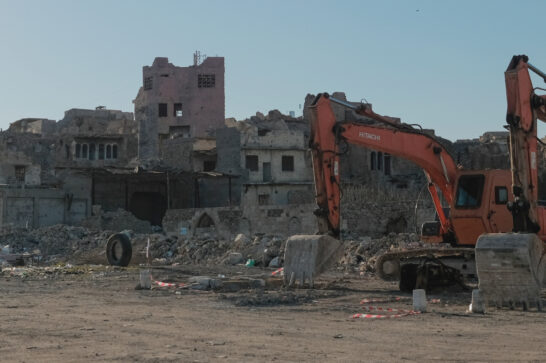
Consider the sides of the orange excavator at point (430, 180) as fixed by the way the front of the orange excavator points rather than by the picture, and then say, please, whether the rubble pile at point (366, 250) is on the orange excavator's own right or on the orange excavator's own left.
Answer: on the orange excavator's own right

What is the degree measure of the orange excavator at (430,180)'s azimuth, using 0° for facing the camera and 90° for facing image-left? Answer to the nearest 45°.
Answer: approximately 90°

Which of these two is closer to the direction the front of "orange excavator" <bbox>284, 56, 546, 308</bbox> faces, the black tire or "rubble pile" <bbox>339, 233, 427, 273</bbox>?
the black tire

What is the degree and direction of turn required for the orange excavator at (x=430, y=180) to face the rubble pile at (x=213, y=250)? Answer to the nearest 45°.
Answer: approximately 45° to its right

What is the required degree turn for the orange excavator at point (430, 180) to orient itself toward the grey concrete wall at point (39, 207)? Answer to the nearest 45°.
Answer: approximately 45° to its right

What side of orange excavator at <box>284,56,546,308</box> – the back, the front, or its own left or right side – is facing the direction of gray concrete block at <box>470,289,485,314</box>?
left
